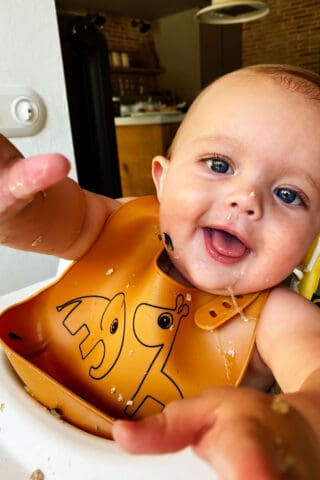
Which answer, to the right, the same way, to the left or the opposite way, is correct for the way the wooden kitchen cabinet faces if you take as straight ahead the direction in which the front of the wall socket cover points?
the same way

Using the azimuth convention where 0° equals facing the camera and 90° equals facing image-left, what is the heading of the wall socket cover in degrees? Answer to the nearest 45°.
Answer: approximately 0°

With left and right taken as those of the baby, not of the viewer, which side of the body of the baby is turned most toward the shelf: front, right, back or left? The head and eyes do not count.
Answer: back

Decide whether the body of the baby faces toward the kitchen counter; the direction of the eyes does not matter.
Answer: no

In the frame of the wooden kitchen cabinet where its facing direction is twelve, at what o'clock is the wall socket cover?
The wall socket cover is roughly at 12 o'clock from the wooden kitchen cabinet.

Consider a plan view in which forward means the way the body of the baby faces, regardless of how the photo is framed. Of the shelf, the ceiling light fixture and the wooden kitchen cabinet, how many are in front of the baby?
0

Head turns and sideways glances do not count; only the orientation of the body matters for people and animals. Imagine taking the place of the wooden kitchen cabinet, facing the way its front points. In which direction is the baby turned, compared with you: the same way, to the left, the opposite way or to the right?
the same way

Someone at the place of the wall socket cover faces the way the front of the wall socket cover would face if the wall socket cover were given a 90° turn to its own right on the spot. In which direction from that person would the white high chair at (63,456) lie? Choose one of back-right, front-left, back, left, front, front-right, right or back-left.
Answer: left

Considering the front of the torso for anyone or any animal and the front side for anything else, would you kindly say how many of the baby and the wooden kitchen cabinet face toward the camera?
2

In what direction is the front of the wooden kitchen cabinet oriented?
toward the camera

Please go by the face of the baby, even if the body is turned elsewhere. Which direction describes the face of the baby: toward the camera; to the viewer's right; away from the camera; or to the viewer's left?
toward the camera

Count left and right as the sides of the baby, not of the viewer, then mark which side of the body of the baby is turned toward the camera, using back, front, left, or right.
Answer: front
